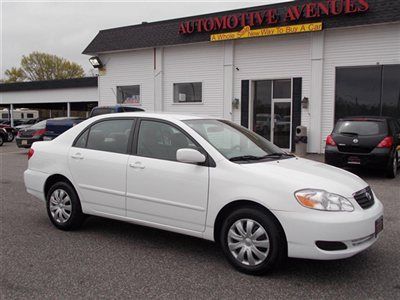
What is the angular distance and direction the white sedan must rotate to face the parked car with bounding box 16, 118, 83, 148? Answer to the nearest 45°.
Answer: approximately 180°

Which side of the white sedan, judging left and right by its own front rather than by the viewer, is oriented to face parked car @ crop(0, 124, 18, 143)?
back

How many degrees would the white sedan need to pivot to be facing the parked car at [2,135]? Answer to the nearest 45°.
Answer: approximately 180°

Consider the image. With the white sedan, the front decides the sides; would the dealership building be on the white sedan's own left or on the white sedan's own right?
on the white sedan's own left

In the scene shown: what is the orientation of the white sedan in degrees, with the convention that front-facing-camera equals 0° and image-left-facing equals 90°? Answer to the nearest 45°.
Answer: approximately 315°

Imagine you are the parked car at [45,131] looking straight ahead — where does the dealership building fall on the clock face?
The dealership building is roughly at 2 o'clock from the parked car.
